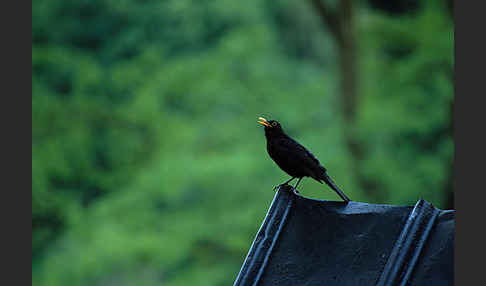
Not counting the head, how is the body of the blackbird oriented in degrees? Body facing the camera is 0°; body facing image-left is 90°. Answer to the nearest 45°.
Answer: approximately 90°
